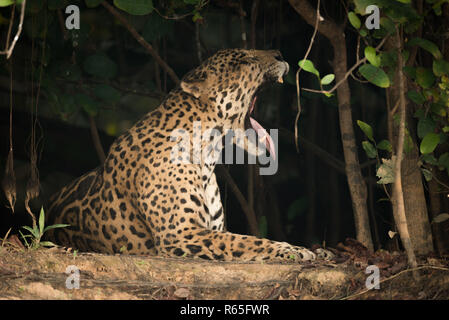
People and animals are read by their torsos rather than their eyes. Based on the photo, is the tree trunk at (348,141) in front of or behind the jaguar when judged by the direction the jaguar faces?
in front

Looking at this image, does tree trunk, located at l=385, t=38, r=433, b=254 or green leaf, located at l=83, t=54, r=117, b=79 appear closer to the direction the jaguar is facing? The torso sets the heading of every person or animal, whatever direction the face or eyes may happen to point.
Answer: the tree trunk

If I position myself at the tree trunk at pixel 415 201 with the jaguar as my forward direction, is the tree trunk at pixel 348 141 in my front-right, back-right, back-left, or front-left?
front-right

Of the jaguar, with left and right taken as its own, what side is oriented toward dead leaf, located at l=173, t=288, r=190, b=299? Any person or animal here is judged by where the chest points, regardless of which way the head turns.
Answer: right

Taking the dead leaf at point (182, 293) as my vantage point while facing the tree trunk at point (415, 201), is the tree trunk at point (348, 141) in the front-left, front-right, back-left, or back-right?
front-left

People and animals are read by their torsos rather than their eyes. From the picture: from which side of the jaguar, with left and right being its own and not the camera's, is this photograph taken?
right

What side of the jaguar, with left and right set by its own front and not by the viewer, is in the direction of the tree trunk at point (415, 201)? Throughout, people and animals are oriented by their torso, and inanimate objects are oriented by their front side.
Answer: front

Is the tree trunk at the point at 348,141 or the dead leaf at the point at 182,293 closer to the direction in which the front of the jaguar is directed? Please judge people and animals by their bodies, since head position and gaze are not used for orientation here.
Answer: the tree trunk

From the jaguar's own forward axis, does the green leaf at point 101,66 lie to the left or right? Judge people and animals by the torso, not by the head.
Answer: on its left
